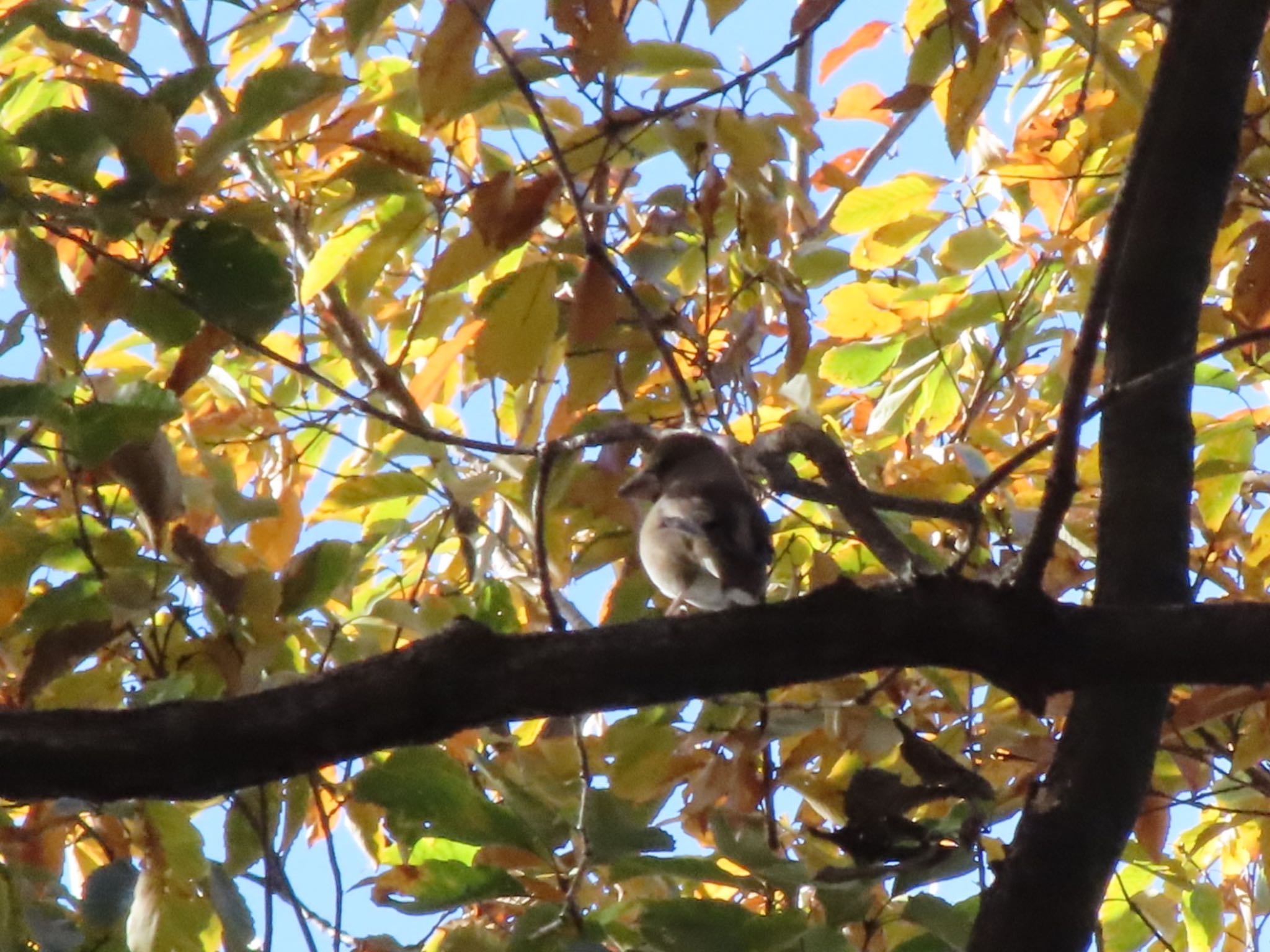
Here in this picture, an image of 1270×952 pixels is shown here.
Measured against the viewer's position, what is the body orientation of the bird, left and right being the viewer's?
facing to the left of the viewer

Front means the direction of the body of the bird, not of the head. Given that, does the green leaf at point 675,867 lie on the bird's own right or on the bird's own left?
on the bird's own left

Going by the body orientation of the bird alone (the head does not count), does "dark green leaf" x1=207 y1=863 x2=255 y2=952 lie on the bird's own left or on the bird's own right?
on the bird's own right

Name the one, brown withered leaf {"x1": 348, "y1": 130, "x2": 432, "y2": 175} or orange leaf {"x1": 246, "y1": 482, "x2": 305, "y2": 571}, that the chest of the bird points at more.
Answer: the orange leaf
